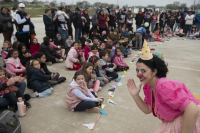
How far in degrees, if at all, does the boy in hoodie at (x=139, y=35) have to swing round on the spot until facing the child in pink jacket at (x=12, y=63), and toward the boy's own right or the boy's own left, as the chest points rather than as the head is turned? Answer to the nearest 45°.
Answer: approximately 135° to the boy's own left

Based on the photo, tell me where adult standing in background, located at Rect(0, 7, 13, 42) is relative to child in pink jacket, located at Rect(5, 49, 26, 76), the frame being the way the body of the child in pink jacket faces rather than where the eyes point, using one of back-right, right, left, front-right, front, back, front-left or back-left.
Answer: back-left

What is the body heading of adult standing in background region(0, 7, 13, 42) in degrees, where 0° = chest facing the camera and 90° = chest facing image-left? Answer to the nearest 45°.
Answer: approximately 315°

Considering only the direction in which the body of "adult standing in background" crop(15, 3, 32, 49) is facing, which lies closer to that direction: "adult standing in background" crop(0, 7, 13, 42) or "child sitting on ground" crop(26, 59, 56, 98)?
the child sitting on ground

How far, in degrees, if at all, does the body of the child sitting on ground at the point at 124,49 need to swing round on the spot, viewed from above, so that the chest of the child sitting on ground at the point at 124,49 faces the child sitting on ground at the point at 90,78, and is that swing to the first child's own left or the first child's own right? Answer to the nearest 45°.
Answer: approximately 90° to the first child's own right

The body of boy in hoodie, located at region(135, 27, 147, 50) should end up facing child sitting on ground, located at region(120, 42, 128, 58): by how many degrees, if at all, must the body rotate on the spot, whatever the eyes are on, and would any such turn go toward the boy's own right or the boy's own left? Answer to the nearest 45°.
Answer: approximately 180°

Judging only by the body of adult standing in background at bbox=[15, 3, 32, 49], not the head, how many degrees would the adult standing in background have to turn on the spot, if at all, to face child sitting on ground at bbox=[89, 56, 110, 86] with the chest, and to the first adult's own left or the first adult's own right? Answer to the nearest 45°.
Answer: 0° — they already face them

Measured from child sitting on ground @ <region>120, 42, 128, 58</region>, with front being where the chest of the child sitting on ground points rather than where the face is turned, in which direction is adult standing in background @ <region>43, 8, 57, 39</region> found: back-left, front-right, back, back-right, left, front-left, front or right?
back

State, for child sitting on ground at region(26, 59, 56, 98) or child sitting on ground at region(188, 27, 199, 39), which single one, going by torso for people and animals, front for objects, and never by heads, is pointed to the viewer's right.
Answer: child sitting on ground at region(26, 59, 56, 98)
